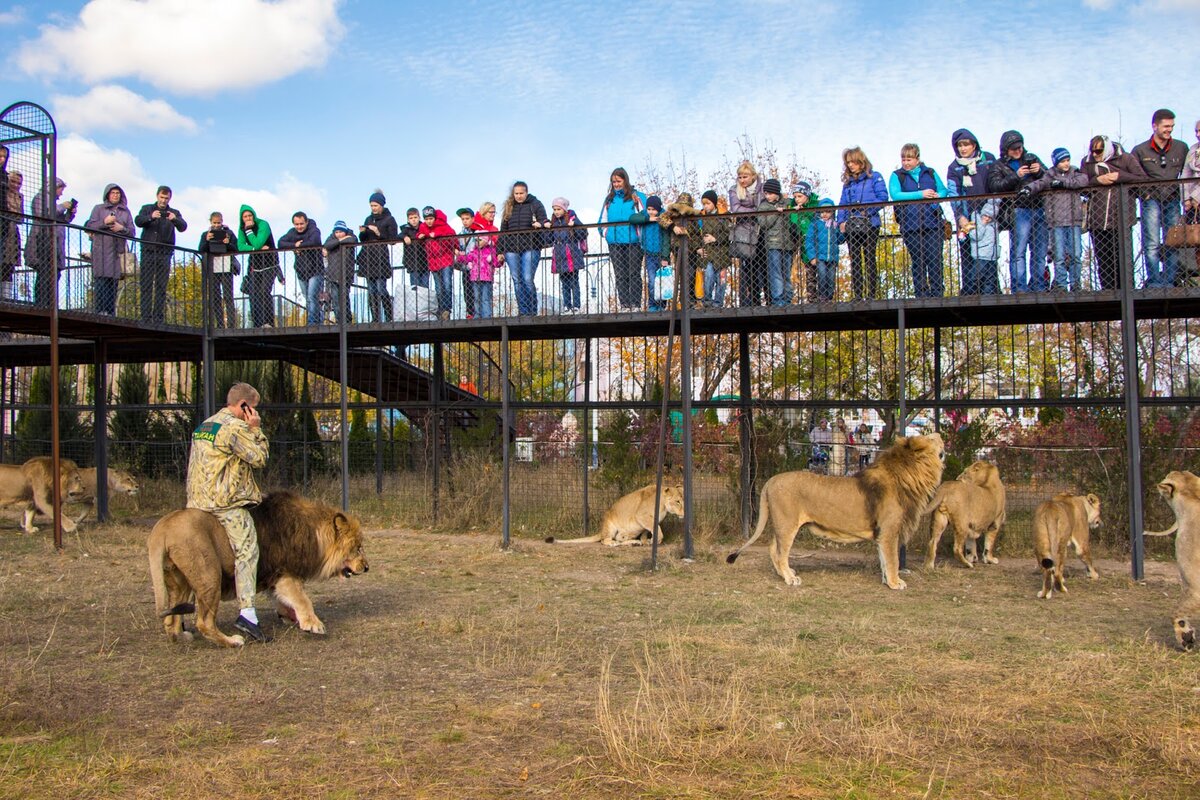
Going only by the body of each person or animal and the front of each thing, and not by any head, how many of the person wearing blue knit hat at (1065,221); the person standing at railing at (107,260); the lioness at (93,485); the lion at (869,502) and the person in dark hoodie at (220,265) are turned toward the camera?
3

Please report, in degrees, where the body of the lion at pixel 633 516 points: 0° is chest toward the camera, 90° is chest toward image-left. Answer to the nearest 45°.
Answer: approximately 270°

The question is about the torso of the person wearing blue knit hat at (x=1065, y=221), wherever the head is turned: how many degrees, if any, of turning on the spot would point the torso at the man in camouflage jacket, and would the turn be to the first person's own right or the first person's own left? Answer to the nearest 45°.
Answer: approximately 45° to the first person's own right

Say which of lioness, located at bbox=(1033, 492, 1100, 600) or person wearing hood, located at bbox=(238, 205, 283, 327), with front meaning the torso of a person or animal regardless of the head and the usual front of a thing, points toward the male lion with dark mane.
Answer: the person wearing hood

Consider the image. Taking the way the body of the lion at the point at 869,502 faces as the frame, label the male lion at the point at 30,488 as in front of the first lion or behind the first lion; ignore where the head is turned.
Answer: behind

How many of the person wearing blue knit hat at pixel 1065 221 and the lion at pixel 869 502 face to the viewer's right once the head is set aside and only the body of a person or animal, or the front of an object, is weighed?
1

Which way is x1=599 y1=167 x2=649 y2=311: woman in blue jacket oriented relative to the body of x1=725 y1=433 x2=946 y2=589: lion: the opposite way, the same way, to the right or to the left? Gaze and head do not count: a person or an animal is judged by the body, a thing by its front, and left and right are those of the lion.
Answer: to the right

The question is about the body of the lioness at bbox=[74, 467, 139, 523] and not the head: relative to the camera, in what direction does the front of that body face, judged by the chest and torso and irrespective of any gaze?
to the viewer's right
